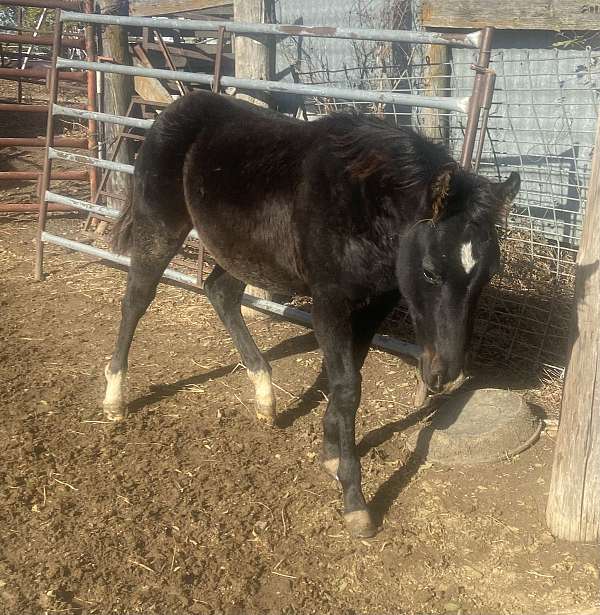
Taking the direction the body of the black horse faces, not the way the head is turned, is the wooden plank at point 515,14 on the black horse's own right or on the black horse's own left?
on the black horse's own left

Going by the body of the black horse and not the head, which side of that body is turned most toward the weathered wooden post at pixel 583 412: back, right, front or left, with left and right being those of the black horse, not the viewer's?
front

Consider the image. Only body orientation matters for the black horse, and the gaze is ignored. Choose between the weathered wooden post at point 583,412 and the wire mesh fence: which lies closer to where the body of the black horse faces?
the weathered wooden post

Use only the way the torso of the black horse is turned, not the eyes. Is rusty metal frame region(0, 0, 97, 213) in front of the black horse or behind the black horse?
behind

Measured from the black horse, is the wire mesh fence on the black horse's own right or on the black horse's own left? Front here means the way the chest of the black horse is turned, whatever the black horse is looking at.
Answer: on the black horse's own left

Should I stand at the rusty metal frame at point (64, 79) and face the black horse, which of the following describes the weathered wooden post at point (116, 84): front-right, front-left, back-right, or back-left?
front-left

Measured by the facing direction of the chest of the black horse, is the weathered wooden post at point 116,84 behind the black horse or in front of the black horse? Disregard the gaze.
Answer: behind

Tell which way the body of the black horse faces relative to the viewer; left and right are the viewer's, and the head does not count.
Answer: facing the viewer and to the right of the viewer

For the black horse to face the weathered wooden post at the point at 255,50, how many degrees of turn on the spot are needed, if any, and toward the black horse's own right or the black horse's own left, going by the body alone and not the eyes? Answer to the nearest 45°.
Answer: approximately 135° to the black horse's own left
